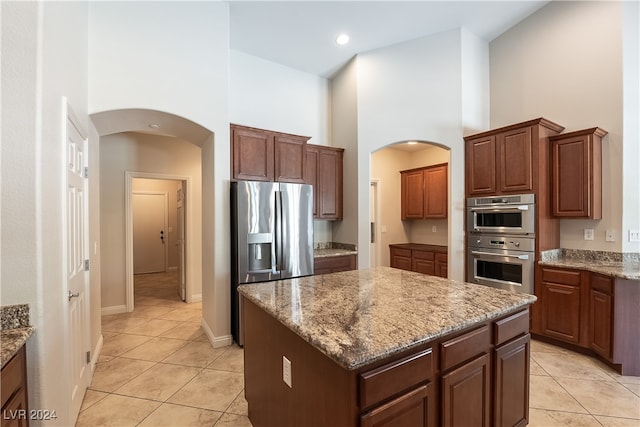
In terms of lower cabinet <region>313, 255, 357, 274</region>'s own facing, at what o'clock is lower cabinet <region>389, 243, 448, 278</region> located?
lower cabinet <region>389, 243, 448, 278</region> is roughly at 9 o'clock from lower cabinet <region>313, 255, 357, 274</region>.

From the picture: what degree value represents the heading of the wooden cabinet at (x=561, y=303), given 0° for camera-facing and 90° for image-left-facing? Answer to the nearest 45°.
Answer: approximately 45°

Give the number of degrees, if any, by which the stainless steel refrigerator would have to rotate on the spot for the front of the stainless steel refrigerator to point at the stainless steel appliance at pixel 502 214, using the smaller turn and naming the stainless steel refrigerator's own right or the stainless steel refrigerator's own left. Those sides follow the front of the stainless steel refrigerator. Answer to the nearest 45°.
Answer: approximately 45° to the stainless steel refrigerator's own left

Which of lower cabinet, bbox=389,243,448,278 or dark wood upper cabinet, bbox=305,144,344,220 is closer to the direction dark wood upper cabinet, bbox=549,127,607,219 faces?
the dark wood upper cabinet

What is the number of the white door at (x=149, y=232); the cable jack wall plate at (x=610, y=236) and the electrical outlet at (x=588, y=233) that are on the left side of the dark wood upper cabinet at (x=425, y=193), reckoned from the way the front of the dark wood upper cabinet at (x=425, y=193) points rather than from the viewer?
2

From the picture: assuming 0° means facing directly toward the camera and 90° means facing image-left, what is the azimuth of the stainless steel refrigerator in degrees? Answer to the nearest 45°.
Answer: approximately 315°

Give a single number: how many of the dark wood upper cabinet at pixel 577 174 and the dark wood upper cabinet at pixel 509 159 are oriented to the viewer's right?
0

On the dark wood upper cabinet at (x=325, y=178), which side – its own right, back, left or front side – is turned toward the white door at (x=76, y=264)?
right
